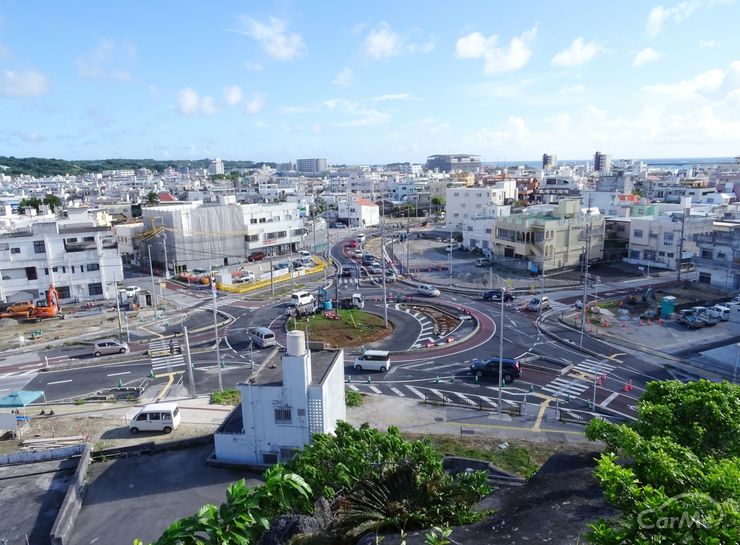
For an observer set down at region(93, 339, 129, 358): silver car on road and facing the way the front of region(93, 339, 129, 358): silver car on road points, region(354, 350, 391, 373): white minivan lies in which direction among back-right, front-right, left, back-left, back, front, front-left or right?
front-right

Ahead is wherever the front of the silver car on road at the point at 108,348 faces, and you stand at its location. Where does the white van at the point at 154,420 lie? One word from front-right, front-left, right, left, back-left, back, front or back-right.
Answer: right

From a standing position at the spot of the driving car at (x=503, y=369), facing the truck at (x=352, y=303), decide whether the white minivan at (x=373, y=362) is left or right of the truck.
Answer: left

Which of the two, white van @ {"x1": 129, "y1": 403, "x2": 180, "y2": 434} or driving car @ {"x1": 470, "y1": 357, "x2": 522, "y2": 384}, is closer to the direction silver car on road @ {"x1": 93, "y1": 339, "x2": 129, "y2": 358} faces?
the driving car

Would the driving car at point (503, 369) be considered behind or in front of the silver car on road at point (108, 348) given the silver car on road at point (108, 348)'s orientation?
in front

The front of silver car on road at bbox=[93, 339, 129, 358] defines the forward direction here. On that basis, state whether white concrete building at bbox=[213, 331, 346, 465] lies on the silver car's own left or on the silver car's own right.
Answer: on the silver car's own right

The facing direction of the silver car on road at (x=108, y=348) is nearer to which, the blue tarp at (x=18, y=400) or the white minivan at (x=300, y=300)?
the white minivan

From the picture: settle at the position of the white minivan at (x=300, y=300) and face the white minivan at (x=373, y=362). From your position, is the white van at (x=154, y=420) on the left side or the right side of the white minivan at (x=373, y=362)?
right

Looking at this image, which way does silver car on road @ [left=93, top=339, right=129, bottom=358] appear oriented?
to the viewer's right

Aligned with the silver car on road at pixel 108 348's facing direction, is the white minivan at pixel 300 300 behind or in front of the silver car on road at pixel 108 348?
in front

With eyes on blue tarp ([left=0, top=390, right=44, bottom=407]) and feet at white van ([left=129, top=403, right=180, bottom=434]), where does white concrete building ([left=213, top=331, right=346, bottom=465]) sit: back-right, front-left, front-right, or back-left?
back-left

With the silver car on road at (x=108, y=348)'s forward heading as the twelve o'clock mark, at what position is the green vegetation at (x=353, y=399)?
The green vegetation is roughly at 2 o'clock from the silver car on road.

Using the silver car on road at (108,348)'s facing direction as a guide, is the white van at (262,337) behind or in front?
in front
